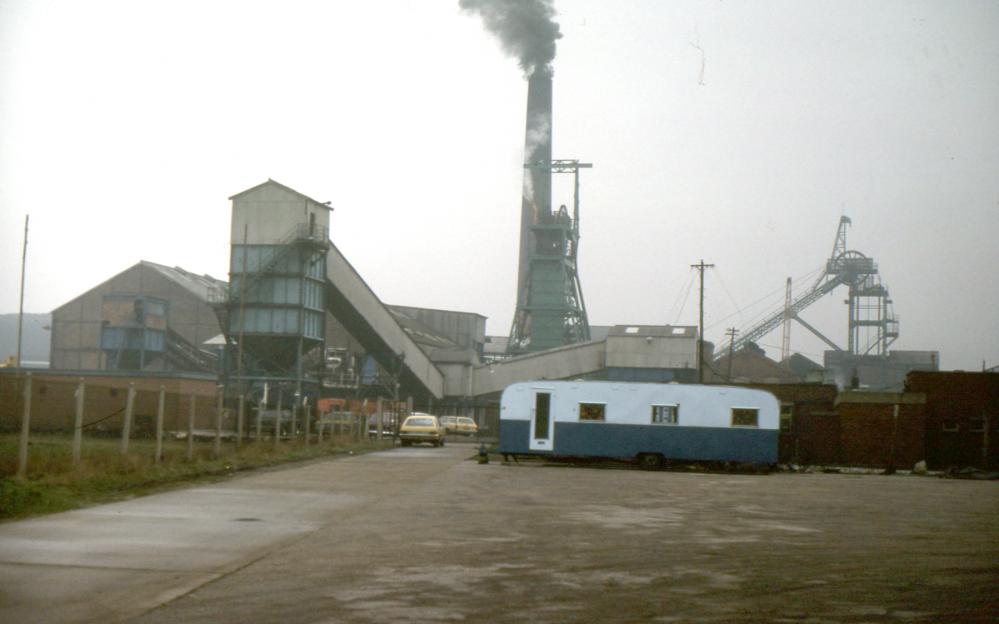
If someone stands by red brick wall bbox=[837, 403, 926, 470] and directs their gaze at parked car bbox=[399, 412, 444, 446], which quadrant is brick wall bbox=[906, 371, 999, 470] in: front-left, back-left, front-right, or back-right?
back-right

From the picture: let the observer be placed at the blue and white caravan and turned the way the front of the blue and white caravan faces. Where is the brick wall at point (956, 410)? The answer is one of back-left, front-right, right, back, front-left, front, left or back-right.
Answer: back-right

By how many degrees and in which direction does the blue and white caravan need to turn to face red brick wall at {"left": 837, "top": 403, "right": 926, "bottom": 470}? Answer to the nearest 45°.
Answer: approximately 135° to its right

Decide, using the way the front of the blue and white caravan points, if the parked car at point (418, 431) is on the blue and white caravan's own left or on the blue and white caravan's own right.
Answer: on the blue and white caravan's own right

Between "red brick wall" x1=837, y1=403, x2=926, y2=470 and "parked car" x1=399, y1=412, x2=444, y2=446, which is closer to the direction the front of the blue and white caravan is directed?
the parked car

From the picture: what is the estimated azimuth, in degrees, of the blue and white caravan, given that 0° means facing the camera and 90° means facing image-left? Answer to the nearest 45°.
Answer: approximately 90°

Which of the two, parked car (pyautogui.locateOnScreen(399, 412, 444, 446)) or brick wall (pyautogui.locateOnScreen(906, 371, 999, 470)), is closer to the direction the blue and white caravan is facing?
the parked car

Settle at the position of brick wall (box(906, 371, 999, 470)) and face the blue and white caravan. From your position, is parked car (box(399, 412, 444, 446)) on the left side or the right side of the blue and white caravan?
right
